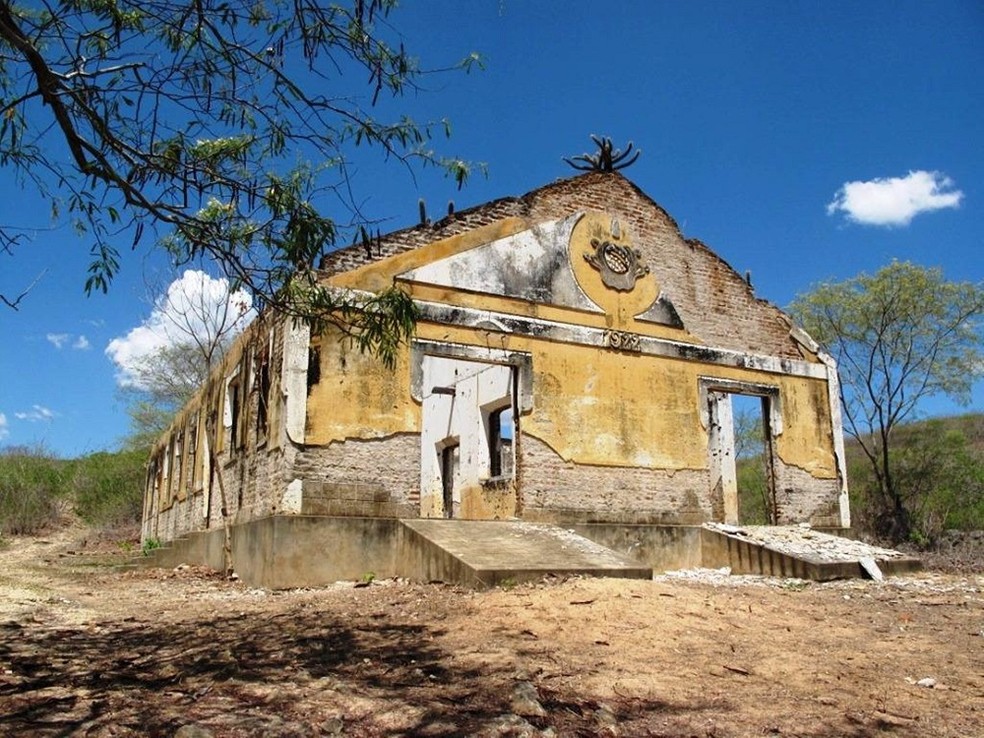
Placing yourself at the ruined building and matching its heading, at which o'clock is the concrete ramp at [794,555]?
The concrete ramp is roughly at 11 o'clock from the ruined building.

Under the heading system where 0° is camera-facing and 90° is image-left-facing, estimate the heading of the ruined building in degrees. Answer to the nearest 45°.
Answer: approximately 315°

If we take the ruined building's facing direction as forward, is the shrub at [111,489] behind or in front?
behind

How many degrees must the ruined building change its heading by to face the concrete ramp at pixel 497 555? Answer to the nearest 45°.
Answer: approximately 45° to its right
